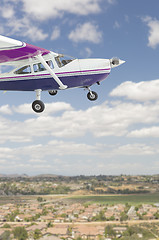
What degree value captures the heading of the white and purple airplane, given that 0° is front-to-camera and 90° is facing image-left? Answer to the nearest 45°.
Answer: approximately 270°
